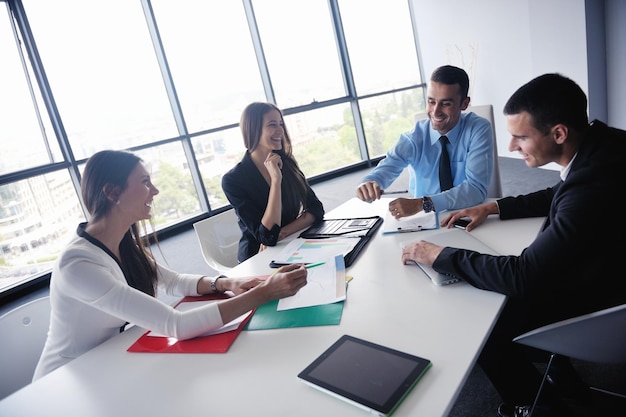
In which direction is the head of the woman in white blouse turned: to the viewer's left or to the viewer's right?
to the viewer's right

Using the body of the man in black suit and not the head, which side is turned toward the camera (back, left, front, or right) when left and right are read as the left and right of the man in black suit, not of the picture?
left

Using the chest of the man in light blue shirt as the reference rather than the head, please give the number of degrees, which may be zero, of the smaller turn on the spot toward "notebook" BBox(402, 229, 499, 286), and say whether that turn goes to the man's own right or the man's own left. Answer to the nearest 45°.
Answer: approximately 45° to the man's own left

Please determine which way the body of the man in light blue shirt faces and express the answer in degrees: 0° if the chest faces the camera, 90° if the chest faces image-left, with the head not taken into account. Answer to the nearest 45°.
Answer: approximately 45°

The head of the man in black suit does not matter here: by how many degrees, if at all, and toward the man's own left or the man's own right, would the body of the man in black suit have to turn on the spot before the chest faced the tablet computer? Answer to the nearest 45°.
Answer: approximately 45° to the man's own left

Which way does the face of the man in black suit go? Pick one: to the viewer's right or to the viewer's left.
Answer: to the viewer's left

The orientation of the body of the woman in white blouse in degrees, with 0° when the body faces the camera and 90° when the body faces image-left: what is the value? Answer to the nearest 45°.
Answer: approximately 270°

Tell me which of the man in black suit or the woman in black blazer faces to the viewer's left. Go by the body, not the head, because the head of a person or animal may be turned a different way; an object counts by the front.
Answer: the man in black suit

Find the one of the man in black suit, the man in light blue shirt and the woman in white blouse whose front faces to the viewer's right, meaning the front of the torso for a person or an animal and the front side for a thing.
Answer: the woman in white blouse

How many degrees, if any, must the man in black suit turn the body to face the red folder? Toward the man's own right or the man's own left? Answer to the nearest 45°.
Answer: approximately 45° to the man's own left

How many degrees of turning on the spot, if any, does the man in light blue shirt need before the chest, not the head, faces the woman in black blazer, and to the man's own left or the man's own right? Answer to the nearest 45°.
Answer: approximately 45° to the man's own right
